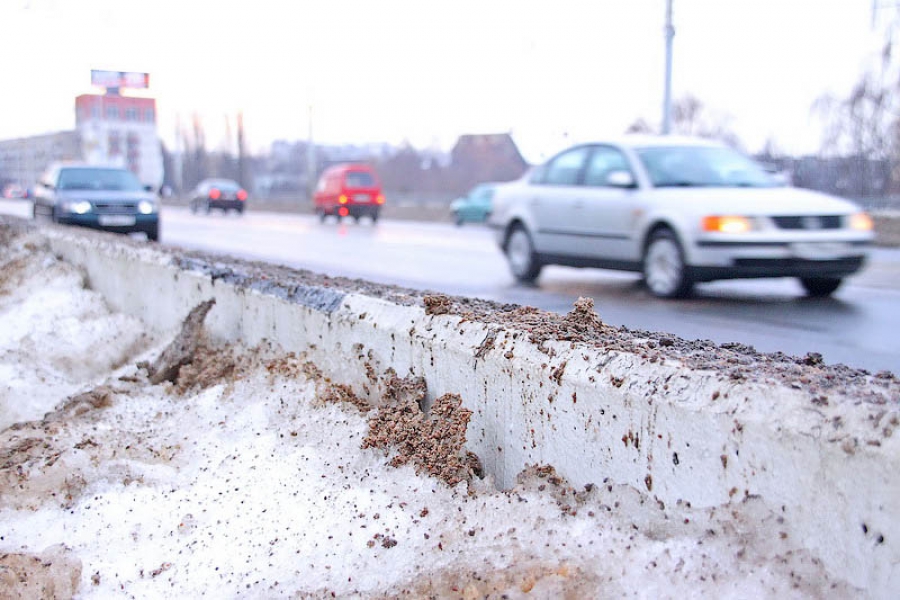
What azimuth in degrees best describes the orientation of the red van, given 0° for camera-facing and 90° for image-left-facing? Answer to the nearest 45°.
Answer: approximately 135°

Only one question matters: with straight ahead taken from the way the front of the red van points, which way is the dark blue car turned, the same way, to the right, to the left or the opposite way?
the opposite way

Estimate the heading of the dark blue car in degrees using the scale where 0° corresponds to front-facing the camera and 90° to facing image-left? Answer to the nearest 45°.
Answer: approximately 315°

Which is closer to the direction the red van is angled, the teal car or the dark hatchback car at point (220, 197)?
the dark hatchback car

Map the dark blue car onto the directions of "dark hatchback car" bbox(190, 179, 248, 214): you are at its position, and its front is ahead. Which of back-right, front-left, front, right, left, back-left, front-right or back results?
back-left

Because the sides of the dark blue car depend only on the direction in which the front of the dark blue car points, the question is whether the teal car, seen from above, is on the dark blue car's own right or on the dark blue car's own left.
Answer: on the dark blue car's own left

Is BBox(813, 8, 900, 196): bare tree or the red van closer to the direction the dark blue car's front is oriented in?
the bare tree

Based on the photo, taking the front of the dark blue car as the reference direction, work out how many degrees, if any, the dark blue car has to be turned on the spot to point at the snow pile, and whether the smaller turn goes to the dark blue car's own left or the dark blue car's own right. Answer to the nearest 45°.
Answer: approximately 45° to the dark blue car's own right

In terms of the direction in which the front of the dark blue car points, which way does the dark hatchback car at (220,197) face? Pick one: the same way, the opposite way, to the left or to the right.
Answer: the opposite way
